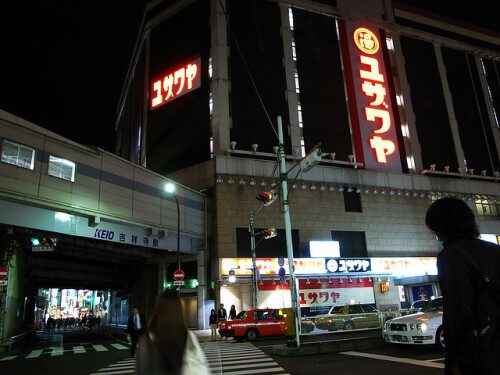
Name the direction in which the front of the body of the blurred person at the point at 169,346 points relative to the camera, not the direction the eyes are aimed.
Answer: away from the camera

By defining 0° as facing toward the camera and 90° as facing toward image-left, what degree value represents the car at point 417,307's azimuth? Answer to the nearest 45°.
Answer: approximately 45°

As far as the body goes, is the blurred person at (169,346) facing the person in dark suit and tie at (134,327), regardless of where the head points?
yes

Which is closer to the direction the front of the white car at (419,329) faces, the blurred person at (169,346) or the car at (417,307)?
the blurred person

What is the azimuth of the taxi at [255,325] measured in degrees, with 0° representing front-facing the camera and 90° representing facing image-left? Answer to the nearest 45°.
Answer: approximately 45°

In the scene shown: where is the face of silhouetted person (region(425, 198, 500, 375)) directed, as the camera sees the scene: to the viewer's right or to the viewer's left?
to the viewer's left

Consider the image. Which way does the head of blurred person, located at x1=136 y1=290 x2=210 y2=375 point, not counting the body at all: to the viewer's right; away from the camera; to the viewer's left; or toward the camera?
away from the camera

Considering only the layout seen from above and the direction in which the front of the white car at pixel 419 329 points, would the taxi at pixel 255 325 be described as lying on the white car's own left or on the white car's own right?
on the white car's own right

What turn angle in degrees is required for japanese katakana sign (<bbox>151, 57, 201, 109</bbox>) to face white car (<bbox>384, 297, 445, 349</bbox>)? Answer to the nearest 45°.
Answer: approximately 45° to its left

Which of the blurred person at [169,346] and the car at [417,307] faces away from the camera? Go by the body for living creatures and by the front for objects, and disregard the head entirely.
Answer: the blurred person
